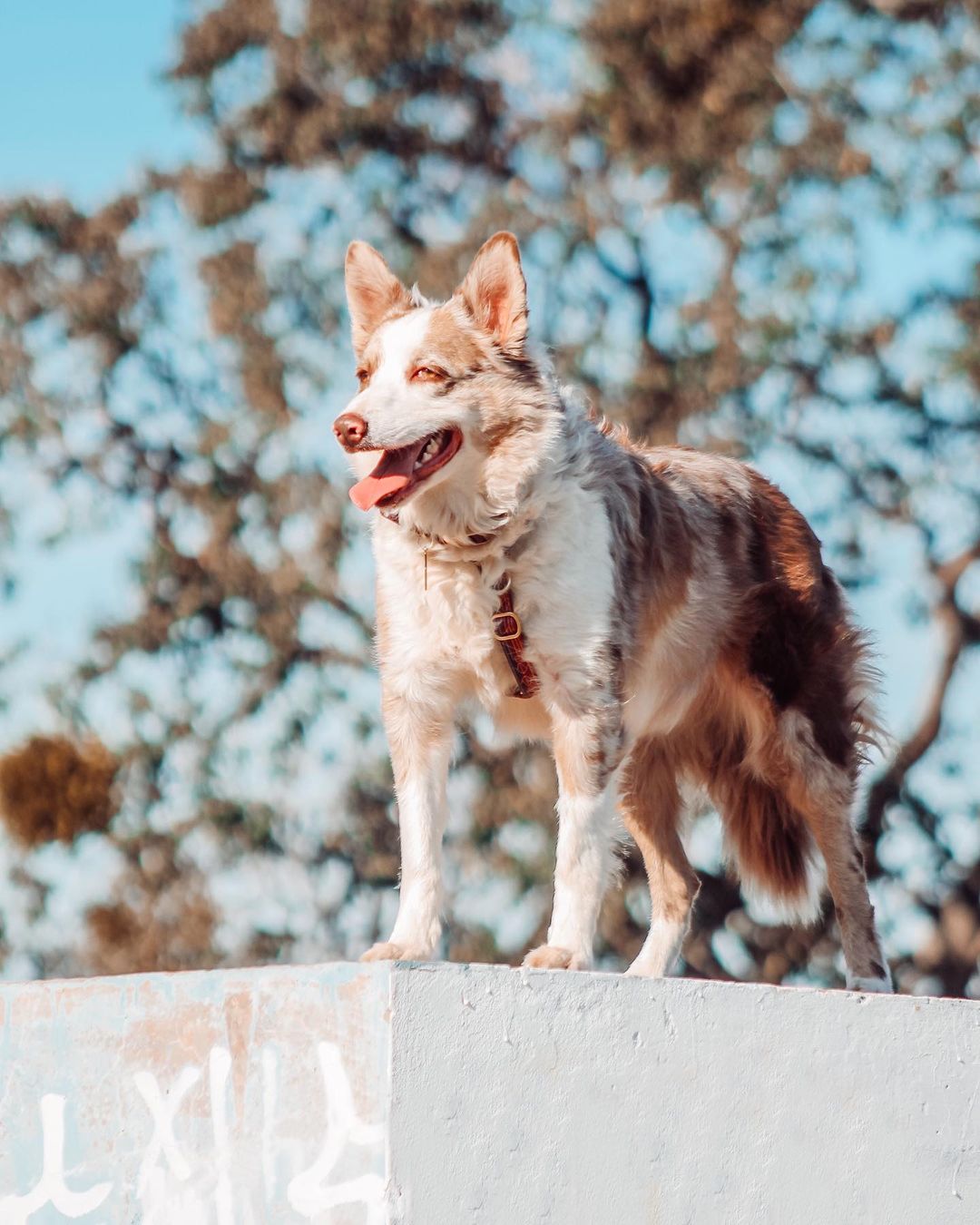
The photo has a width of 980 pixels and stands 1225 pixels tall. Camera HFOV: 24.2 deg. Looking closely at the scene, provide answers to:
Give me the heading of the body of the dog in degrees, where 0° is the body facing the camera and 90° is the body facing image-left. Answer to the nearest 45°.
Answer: approximately 45°
